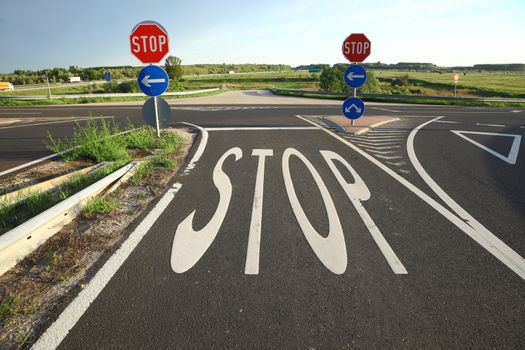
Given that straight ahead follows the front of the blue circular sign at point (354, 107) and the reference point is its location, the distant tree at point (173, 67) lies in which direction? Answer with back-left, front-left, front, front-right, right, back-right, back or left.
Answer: back-right

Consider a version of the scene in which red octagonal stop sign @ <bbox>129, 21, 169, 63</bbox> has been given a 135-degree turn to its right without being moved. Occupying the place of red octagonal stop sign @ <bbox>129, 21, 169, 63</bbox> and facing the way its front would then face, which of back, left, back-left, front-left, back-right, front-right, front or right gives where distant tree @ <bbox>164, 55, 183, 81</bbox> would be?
front-right

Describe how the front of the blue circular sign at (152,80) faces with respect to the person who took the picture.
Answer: facing the viewer

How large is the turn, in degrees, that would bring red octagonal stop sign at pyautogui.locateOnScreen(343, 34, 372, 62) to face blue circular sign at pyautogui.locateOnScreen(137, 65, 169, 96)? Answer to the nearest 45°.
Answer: approximately 45° to its right

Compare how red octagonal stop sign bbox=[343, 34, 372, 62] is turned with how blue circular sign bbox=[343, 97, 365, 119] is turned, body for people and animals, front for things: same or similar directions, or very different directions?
same or similar directions

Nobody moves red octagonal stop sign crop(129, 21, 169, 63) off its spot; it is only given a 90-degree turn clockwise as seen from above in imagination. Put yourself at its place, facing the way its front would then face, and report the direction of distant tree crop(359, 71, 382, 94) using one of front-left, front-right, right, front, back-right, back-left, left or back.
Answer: back-right

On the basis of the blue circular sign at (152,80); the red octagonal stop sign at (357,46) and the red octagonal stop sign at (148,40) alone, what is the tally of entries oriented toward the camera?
3

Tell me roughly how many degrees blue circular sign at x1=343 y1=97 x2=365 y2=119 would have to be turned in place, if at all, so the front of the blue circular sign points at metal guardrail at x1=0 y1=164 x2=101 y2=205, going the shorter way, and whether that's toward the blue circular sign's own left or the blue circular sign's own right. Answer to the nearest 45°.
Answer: approximately 45° to the blue circular sign's own right

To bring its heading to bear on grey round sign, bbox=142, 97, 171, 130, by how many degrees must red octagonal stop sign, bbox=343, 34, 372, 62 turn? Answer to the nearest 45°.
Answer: approximately 45° to its right

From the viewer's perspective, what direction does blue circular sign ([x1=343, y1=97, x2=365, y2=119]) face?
toward the camera

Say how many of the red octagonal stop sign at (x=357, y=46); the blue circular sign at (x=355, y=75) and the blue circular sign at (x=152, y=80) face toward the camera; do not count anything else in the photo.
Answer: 3

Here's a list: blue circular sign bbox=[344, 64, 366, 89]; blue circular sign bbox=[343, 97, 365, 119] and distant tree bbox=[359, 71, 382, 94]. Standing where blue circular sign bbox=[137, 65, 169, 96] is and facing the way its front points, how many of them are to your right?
0

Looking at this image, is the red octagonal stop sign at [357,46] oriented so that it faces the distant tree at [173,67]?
no

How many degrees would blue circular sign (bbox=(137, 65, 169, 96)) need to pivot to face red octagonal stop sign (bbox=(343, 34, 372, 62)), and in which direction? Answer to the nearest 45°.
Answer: approximately 90° to its left

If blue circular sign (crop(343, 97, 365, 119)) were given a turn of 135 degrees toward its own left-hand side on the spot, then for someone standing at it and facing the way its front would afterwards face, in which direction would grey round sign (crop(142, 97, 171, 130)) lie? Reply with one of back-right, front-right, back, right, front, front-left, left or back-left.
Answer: back

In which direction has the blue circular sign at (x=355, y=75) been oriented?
toward the camera
